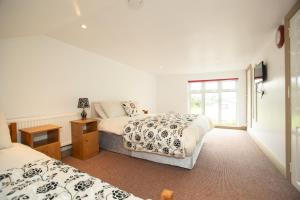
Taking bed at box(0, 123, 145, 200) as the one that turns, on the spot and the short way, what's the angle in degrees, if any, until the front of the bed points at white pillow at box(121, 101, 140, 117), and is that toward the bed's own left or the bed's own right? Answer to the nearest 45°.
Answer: approximately 90° to the bed's own left

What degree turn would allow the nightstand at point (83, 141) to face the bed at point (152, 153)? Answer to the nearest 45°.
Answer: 0° — it already faces it

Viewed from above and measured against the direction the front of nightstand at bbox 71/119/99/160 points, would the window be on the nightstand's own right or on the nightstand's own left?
on the nightstand's own left

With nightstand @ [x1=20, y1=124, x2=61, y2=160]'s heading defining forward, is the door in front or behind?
in front

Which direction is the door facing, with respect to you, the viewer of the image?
facing to the left of the viewer

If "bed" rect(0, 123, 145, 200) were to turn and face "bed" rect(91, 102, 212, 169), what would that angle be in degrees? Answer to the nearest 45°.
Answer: approximately 90° to its left

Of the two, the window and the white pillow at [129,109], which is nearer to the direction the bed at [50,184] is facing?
the window

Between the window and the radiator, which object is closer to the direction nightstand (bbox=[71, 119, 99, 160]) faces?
the window

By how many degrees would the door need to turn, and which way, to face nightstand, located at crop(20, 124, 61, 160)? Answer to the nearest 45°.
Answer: approximately 45° to its left

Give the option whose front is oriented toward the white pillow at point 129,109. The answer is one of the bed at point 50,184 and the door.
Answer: the door

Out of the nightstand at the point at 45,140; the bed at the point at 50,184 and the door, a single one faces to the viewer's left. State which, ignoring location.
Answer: the door
